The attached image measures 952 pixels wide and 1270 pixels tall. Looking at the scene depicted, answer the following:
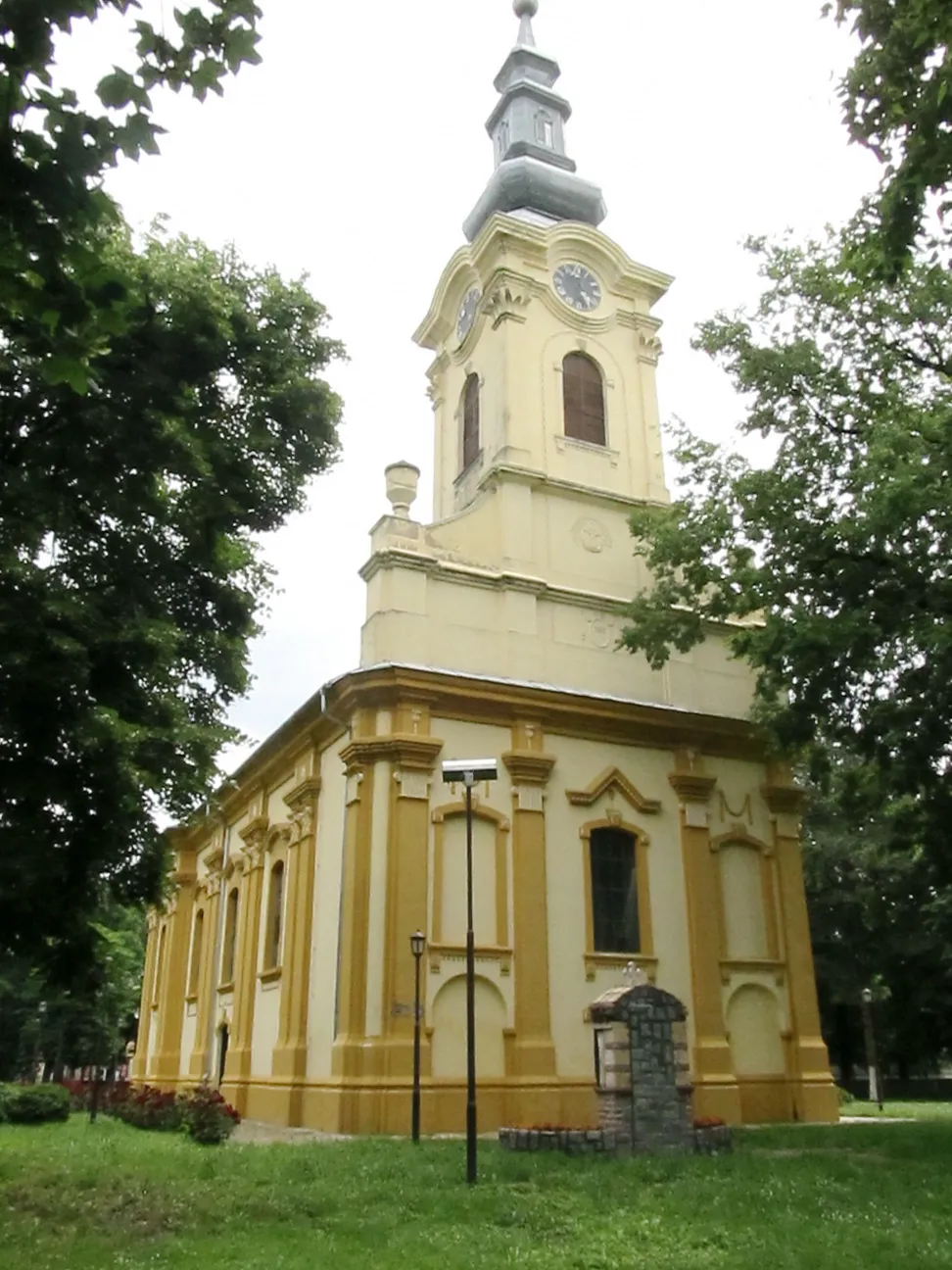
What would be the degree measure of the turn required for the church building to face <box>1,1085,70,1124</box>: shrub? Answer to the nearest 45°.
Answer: approximately 90° to its right

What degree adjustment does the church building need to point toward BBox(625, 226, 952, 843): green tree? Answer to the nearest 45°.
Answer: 0° — it already faces it

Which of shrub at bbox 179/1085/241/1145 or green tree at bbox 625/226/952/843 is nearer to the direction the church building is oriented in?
the green tree

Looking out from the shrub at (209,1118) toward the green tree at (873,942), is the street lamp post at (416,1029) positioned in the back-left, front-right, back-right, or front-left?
front-right

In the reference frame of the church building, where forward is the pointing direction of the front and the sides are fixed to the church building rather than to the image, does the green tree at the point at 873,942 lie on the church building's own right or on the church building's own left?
on the church building's own left

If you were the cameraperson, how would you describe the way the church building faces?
facing the viewer and to the right of the viewer
